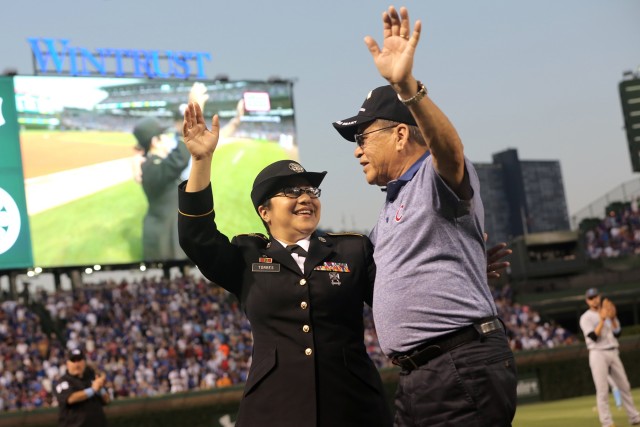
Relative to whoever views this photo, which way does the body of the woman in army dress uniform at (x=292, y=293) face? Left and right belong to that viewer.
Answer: facing the viewer

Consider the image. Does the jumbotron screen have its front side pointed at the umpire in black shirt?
yes

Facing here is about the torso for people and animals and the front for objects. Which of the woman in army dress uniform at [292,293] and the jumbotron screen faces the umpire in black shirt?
the jumbotron screen

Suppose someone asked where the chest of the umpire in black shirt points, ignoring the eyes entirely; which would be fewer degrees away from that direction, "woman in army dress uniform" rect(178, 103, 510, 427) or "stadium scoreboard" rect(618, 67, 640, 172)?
the woman in army dress uniform

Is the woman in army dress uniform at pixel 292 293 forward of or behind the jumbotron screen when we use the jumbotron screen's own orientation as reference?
forward

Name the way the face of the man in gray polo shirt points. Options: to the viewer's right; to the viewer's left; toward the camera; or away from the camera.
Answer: to the viewer's left

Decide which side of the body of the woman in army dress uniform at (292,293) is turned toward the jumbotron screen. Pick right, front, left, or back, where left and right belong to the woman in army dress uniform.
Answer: back

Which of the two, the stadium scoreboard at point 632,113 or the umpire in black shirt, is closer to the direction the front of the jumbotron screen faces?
the umpire in black shirt

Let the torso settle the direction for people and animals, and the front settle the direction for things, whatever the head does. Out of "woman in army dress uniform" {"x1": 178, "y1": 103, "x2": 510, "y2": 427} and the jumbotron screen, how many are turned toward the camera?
2

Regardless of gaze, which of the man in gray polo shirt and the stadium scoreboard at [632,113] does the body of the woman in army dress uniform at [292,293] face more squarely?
the man in gray polo shirt

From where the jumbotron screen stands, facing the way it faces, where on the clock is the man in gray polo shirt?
The man in gray polo shirt is roughly at 12 o'clock from the jumbotron screen.

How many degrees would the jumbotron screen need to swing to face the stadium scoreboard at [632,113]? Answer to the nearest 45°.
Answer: approximately 90° to its left

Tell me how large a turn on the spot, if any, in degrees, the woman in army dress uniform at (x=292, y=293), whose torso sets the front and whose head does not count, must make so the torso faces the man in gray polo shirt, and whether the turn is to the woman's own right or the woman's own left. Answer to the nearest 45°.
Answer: approximately 45° to the woman's own left

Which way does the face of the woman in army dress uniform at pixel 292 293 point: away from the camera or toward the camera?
toward the camera

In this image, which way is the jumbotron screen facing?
toward the camera
